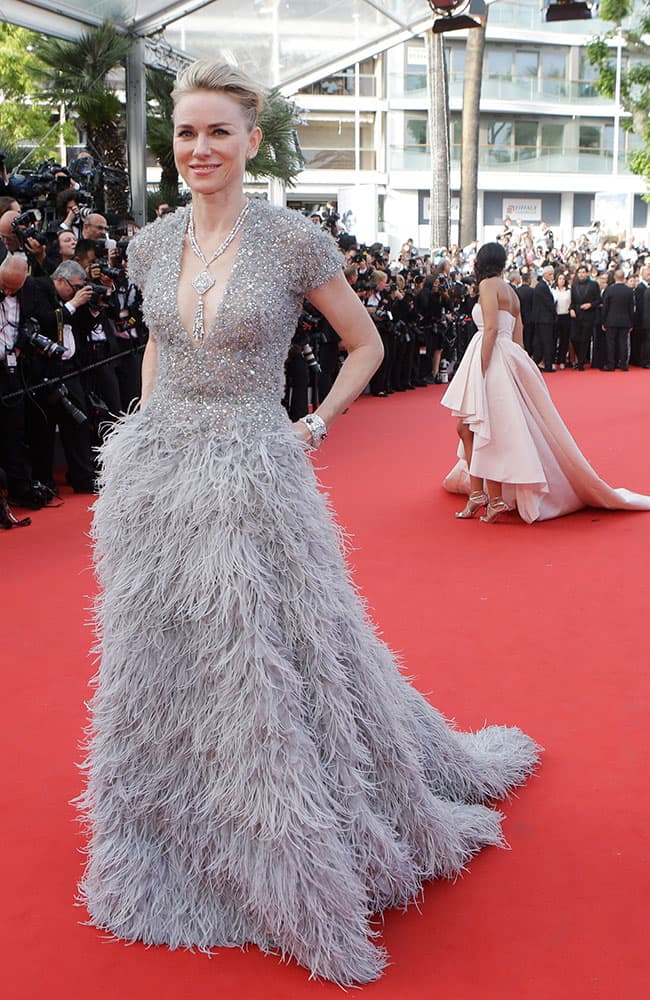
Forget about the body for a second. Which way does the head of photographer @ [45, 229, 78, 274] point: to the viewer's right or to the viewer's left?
to the viewer's right

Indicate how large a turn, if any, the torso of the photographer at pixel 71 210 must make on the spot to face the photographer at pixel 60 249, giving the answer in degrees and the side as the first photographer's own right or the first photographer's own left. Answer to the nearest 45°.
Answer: approximately 45° to the first photographer's own right

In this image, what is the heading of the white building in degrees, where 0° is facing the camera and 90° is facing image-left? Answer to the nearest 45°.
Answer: approximately 0°

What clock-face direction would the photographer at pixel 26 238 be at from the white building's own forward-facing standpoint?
The photographer is roughly at 12 o'clock from the white building.

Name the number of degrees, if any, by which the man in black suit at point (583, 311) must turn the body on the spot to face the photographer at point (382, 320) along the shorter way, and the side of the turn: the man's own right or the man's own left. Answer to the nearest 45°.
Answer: approximately 45° to the man's own right

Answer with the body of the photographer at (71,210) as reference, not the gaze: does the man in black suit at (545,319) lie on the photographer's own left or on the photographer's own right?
on the photographer's own left

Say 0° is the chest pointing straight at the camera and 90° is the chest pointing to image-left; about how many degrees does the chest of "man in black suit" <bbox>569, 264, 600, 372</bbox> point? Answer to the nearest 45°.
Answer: approximately 0°

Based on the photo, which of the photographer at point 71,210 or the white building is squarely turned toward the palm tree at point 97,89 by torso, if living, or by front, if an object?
the white building

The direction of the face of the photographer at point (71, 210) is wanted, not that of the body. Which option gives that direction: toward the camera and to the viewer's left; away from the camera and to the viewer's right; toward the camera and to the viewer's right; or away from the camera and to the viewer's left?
toward the camera and to the viewer's right

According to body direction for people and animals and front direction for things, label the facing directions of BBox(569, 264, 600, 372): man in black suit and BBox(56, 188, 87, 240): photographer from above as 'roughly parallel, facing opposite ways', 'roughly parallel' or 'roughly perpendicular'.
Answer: roughly perpendicular

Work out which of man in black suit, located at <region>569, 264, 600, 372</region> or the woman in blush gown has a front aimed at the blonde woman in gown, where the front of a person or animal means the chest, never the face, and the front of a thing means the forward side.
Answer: the man in black suit

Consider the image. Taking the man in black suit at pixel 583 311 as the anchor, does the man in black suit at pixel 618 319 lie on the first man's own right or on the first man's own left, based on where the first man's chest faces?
on the first man's own left
